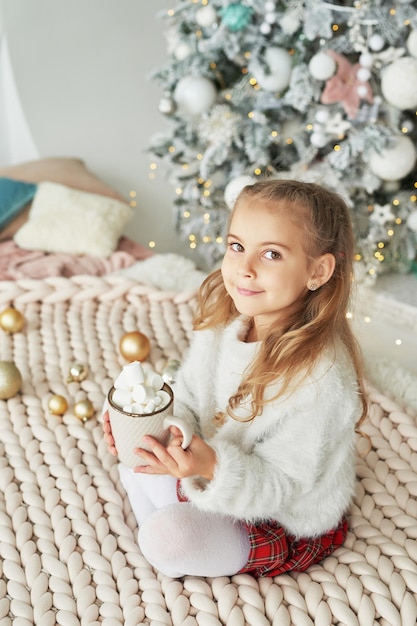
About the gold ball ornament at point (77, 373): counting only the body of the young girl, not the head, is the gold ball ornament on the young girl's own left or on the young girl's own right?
on the young girl's own right

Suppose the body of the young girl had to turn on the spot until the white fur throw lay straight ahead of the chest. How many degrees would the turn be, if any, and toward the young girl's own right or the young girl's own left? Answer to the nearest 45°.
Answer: approximately 135° to the young girl's own right

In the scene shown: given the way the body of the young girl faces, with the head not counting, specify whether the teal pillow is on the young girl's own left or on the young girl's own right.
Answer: on the young girl's own right

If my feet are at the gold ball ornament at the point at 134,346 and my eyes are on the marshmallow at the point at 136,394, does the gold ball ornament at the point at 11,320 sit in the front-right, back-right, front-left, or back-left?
back-right

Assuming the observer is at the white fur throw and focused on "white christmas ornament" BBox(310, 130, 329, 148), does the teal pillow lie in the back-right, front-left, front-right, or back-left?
back-left

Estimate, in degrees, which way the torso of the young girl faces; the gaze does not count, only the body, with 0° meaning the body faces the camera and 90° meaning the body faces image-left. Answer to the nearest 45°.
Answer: approximately 45°

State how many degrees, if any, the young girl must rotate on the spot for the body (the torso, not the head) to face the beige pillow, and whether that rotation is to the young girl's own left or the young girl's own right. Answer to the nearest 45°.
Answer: approximately 135° to the young girl's own right

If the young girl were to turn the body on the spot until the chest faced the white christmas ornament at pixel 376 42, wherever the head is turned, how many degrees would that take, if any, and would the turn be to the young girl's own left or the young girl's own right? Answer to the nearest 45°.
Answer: approximately 135° to the young girl's own right

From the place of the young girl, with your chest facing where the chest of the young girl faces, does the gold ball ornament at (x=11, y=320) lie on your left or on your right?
on your right

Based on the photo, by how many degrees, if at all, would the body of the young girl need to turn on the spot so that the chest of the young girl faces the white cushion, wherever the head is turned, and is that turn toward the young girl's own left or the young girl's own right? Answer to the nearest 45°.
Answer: approximately 135° to the young girl's own right
